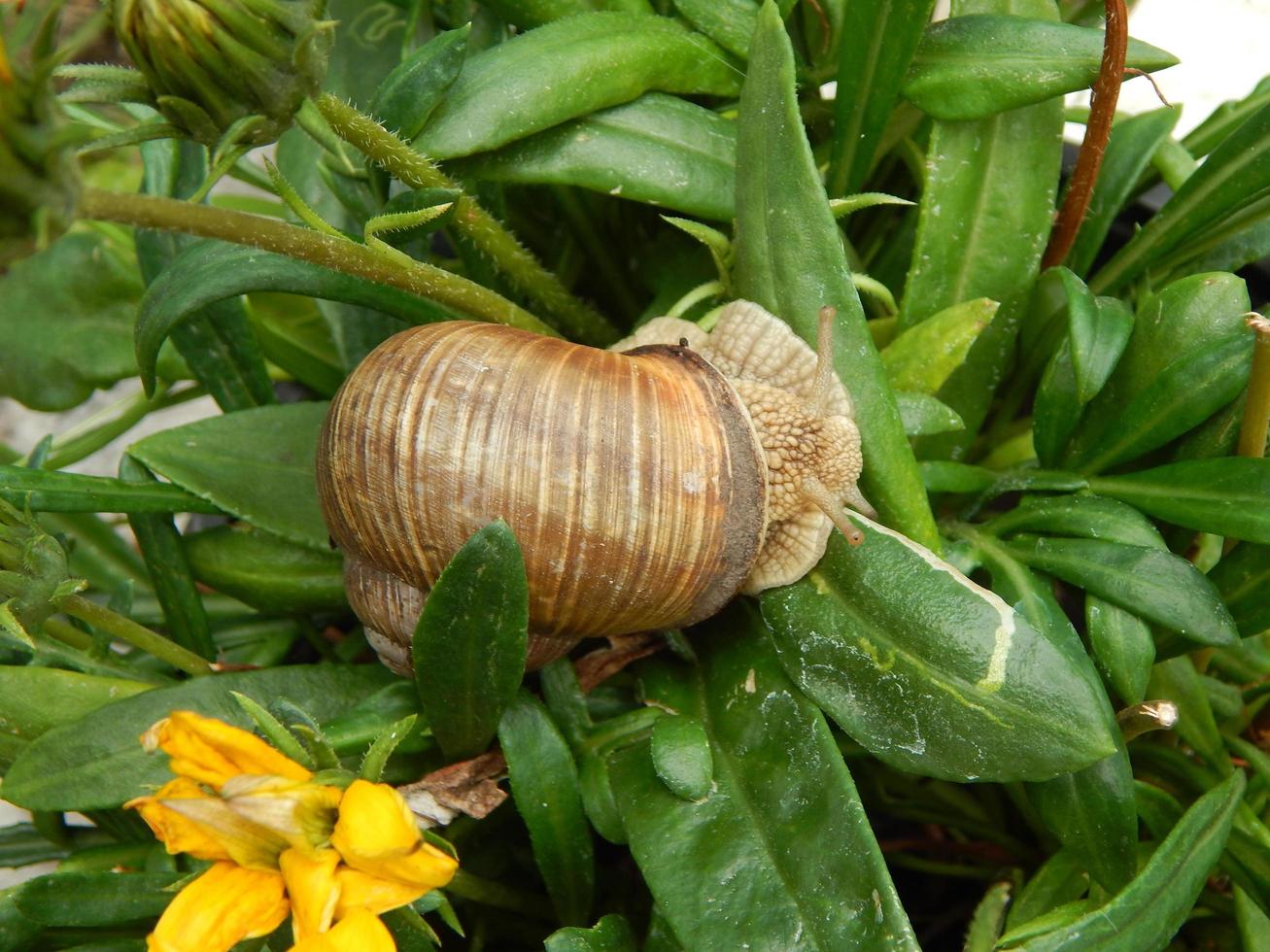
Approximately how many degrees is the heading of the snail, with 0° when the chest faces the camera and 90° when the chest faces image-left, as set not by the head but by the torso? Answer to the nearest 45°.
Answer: approximately 270°
